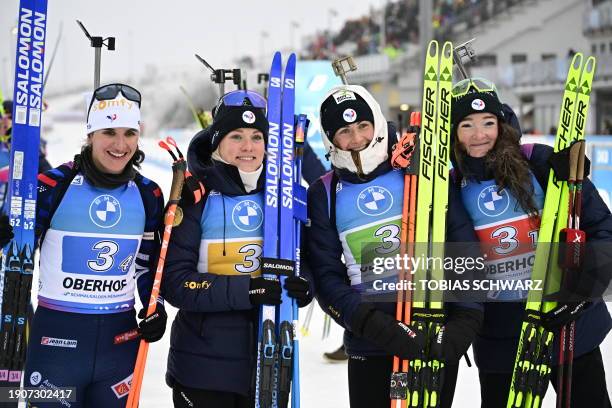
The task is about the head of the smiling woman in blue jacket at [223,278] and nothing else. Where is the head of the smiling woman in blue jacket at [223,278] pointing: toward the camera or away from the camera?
toward the camera

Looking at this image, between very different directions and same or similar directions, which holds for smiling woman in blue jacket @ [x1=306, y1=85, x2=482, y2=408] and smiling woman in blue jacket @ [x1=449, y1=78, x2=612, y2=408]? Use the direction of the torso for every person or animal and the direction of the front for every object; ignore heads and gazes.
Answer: same or similar directions

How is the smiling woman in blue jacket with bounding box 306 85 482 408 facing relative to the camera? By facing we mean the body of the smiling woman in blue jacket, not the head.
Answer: toward the camera

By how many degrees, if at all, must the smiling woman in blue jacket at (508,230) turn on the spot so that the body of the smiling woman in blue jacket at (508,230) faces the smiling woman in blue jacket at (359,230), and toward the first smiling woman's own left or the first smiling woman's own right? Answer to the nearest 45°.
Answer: approximately 45° to the first smiling woman's own right

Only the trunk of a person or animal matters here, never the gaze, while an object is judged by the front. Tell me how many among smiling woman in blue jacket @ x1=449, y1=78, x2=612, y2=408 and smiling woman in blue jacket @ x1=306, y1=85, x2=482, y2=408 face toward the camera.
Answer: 2

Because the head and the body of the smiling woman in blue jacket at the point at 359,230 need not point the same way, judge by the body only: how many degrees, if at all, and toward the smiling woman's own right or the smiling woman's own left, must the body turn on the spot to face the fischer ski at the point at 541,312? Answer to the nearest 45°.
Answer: approximately 90° to the smiling woman's own left

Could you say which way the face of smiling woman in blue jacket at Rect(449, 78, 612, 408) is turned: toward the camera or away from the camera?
toward the camera

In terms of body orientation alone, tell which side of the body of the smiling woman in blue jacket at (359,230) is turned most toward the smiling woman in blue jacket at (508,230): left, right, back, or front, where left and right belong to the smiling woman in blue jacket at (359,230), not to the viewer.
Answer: left

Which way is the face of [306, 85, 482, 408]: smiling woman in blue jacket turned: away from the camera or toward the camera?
toward the camera

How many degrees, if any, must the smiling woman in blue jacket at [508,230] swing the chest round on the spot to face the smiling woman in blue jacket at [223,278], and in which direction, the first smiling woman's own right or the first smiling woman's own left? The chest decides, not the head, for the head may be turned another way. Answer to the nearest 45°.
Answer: approximately 45° to the first smiling woman's own right

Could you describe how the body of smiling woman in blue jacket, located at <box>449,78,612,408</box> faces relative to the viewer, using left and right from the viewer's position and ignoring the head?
facing the viewer
